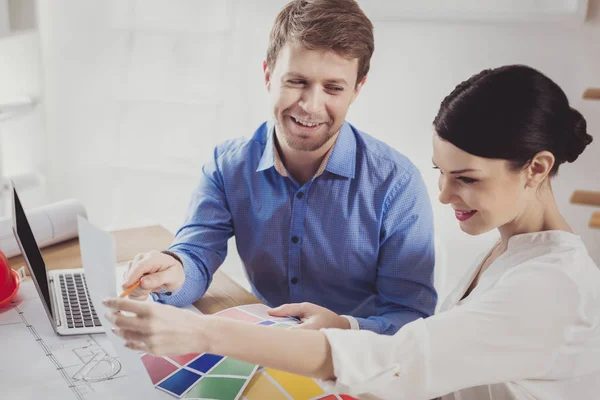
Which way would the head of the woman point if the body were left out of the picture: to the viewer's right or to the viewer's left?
to the viewer's left

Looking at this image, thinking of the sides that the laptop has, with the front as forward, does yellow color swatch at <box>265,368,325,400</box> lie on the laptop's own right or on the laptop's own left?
on the laptop's own right

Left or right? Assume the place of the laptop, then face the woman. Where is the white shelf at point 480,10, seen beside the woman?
left

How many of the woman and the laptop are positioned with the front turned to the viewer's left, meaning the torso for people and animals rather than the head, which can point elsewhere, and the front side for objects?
1

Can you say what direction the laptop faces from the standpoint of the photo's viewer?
facing to the right of the viewer

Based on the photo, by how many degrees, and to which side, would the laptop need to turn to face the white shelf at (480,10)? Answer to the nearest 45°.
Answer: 0° — it already faces it

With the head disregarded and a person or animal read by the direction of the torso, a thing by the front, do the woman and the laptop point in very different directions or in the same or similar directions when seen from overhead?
very different directions

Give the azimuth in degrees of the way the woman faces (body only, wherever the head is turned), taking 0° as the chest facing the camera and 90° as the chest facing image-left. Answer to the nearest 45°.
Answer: approximately 90°
